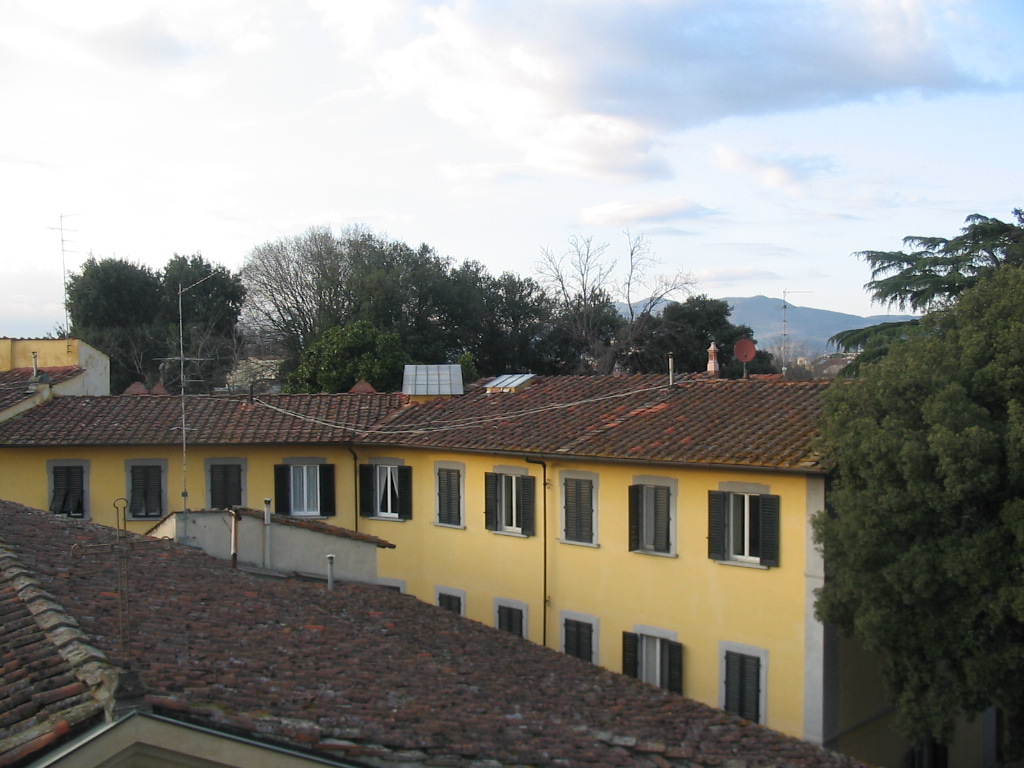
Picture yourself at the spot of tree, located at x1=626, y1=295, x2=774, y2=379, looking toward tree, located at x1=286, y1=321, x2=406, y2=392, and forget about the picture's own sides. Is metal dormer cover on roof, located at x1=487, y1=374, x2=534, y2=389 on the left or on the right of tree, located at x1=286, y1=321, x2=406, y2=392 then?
left

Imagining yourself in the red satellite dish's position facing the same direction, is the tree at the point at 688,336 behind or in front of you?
behind

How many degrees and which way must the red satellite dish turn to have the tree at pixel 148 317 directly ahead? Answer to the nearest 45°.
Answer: approximately 135° to its right

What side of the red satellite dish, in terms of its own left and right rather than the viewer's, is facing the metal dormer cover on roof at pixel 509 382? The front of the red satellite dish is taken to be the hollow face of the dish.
right

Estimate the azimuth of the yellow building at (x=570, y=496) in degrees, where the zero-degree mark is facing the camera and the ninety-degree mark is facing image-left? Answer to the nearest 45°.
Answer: approximately 45°

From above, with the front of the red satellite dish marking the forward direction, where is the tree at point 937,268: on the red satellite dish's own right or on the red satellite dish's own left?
on the red satellite dish's own left

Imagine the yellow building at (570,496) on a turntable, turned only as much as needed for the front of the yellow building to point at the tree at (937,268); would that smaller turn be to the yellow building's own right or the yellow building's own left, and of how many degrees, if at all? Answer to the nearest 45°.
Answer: approximately 135° to the yellow building's own left

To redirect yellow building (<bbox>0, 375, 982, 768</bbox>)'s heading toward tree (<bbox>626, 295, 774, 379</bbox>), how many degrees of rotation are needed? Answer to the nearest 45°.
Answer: approximately 135° to its right

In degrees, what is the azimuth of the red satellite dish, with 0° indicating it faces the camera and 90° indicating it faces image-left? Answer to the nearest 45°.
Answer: approximately 0°

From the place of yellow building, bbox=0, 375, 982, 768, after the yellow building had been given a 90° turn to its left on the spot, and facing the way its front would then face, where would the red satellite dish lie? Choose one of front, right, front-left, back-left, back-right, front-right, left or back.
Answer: left
